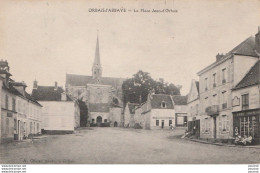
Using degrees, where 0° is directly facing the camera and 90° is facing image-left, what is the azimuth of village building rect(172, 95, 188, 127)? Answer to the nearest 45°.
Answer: approximately 0°

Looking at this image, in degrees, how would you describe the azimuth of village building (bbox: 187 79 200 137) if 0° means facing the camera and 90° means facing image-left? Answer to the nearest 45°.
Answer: approximately 45°

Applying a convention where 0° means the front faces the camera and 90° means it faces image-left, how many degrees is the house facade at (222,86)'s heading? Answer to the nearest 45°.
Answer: approximately 45°
